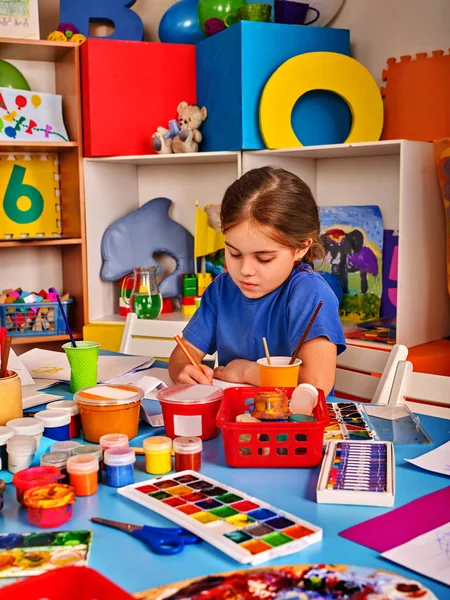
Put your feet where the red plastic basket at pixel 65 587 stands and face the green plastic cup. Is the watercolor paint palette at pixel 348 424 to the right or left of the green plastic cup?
right

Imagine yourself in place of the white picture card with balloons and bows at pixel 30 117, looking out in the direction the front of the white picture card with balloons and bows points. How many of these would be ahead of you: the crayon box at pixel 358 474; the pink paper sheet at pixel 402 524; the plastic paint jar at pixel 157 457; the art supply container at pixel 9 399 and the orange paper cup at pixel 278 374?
5

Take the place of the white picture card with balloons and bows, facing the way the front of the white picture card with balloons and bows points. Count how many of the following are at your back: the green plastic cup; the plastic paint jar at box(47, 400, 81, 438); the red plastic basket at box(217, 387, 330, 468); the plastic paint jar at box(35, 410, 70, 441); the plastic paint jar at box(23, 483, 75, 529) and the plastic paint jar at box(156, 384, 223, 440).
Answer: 0

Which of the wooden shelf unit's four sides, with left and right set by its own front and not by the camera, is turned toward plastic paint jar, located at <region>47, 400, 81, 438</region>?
front

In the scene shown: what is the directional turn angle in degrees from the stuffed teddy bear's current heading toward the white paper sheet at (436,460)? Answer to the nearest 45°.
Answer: approximately 45° to its left

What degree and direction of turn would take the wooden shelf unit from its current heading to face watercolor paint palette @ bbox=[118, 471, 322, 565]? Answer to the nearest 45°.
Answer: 0° — it already faces it

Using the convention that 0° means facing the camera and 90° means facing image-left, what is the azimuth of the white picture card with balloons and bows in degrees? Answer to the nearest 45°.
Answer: approximately 0°

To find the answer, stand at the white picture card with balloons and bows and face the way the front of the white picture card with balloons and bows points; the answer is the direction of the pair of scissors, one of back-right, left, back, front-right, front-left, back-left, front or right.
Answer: front

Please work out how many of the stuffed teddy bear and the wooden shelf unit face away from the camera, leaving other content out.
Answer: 0

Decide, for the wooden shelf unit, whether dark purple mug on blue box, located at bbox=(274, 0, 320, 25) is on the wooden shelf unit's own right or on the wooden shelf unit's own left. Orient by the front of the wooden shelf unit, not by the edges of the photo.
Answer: on the wooden shelf unit's own left

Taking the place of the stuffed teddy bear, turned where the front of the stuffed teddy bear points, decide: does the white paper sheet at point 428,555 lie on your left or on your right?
on your left

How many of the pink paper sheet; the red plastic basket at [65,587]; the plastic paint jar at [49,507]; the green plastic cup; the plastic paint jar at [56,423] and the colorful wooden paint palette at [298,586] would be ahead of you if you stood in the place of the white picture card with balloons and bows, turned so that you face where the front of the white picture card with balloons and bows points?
6

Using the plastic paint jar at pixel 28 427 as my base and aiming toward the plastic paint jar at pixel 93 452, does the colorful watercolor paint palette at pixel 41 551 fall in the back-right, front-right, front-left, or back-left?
front-right

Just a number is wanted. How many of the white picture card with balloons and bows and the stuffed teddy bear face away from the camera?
0

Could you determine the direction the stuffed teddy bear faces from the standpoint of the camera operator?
facing the viewer and to the left of the viewer

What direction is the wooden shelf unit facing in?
toward the camera

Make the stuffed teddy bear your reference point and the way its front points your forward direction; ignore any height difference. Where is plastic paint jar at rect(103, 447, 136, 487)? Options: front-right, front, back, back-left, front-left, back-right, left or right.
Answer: front-left

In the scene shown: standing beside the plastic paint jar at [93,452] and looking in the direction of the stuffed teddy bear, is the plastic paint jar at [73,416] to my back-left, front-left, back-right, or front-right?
front-left

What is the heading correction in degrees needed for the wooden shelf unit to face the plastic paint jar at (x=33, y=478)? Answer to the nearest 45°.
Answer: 0° — it already faces it

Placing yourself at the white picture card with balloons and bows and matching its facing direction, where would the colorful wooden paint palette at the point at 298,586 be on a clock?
The colorful wooden paint palette is roughly at 12 o'clock from the white picture card with balloons and bows.

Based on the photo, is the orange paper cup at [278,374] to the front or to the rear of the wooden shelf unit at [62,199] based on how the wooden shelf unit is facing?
to the front

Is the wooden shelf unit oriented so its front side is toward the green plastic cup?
yes
